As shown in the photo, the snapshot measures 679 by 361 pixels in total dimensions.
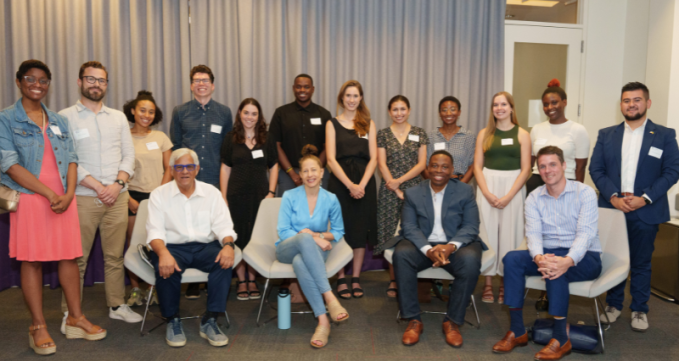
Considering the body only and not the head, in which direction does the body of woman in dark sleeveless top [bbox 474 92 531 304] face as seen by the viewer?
toward the camera

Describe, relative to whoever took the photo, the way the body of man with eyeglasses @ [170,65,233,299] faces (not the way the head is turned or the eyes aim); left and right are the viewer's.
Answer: facing the viewer

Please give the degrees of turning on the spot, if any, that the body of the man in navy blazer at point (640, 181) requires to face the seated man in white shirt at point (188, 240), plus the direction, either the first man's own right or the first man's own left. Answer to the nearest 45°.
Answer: approximately 45° to the first man's own right

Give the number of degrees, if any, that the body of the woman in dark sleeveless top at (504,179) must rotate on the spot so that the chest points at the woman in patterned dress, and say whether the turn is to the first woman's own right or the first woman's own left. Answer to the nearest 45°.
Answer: approximately 90° to the first woman's own right

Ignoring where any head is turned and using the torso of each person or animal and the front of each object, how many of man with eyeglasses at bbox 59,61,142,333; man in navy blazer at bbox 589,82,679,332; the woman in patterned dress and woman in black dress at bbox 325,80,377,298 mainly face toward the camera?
4

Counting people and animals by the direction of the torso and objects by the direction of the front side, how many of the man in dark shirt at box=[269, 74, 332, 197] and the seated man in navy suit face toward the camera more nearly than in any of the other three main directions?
2

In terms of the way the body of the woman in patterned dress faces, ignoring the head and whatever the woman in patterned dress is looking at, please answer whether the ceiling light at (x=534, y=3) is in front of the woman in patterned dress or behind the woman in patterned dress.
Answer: behind

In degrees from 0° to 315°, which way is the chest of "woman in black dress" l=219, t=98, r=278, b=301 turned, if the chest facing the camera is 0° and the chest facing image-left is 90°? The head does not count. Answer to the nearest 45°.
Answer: approximately 0°

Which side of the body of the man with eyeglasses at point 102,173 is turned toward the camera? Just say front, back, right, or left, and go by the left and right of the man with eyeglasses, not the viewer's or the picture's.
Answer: front

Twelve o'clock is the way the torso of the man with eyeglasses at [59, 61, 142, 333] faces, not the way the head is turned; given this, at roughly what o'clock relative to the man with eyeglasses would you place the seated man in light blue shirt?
The seated man in light blue shirt is roughly at 10 o'clock from the man with eyeglasses.

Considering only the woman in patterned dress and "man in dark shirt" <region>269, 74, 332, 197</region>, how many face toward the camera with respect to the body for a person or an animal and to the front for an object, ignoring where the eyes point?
2

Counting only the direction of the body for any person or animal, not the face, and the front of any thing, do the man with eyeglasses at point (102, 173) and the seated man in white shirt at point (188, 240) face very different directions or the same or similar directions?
same or similar directions

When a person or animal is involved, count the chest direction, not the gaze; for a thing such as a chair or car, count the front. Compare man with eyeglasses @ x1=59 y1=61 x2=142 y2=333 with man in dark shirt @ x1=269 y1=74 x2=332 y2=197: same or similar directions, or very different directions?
same or similar directions

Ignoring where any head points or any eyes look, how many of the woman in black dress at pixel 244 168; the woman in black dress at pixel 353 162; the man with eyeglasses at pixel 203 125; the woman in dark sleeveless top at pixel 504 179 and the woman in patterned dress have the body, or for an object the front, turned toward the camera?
5
